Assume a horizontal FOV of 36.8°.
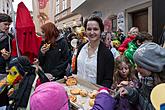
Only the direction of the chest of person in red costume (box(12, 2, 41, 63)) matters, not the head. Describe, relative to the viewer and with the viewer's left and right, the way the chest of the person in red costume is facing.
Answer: facing the viewer

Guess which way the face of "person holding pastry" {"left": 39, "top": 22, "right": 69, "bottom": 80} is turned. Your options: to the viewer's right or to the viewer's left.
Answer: to the viewer's left

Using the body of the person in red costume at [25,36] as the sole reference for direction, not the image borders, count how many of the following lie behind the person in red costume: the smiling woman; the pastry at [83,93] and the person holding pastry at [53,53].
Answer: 0

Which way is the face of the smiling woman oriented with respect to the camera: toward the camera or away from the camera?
toward the camera

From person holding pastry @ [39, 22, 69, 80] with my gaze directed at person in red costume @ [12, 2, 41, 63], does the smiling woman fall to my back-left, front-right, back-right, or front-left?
back-left

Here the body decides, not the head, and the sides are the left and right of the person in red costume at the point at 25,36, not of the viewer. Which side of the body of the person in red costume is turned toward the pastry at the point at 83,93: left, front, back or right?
front

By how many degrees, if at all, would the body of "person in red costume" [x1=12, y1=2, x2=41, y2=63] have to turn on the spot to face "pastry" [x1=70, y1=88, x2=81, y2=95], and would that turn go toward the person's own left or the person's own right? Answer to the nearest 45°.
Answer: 0° — they already face it

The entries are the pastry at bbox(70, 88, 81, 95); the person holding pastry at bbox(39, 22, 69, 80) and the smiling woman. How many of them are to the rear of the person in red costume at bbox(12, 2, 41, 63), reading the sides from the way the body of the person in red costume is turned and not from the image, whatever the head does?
0

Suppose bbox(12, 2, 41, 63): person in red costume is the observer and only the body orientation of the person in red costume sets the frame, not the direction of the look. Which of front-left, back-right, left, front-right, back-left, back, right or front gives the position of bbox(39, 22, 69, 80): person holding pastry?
front-left
